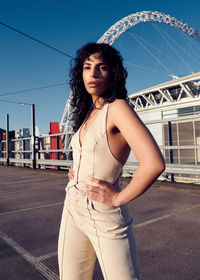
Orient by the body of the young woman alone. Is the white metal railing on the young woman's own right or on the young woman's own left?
on the young woman's own right

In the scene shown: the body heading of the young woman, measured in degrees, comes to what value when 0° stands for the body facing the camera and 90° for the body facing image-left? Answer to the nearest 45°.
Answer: approximately 45°
